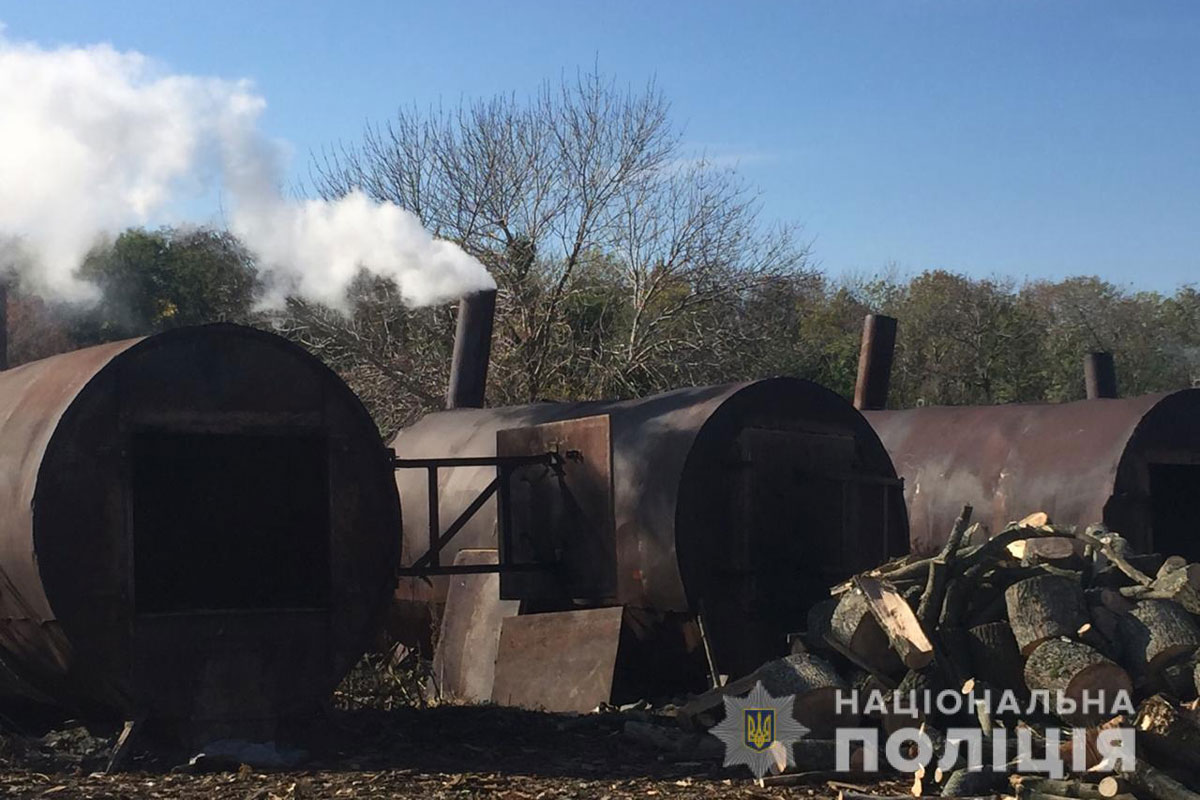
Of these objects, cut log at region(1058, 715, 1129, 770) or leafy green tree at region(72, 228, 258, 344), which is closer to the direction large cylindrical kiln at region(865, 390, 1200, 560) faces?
the cut log

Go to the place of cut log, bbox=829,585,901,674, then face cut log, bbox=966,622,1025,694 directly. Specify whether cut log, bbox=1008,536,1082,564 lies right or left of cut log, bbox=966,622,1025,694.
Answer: left

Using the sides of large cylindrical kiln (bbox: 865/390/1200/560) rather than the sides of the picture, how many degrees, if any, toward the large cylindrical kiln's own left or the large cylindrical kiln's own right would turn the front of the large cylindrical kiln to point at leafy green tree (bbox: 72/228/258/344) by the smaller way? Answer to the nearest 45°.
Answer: approximately 180°

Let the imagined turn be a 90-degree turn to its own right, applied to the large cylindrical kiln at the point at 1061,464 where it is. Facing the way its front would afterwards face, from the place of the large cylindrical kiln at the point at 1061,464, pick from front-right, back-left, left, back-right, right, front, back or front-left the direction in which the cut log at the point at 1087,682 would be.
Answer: front-left

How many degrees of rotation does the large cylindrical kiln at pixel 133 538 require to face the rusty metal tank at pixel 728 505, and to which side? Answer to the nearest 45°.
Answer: approximately 45° to its left

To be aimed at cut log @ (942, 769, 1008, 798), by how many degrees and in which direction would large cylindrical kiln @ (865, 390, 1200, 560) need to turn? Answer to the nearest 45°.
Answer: approximately 45° to its right

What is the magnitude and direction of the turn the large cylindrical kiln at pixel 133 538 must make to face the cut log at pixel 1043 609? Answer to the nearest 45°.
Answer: approximately 45° to its left

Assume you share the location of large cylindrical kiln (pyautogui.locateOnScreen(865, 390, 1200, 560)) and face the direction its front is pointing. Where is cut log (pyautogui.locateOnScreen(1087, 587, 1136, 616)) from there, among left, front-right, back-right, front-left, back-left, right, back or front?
front-right

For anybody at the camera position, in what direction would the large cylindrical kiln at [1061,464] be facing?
facing the viewer and to the right of the viewer

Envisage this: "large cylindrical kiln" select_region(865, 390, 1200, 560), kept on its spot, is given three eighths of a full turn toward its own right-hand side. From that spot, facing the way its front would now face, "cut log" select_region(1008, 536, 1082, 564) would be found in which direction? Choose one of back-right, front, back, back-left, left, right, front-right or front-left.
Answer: left

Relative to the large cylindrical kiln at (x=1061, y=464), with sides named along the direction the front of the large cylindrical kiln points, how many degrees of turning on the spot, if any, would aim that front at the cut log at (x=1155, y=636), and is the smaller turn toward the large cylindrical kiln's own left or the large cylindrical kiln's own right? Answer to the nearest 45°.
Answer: approximately 45° to the large cylindrical kiln's own right

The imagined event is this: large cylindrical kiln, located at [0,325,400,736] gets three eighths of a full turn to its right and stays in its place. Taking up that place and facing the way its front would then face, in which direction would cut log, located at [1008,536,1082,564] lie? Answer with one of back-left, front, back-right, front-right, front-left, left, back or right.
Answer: back

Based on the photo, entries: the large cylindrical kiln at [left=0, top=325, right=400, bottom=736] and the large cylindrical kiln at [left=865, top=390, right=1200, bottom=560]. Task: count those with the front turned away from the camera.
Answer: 0

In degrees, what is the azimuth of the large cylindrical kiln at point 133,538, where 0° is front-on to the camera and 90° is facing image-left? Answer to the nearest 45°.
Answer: approximately 315°
